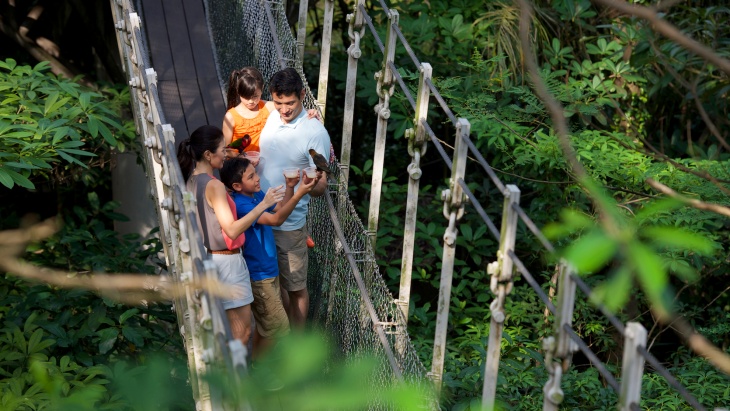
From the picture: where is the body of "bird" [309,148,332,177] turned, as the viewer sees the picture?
to the viewer's left

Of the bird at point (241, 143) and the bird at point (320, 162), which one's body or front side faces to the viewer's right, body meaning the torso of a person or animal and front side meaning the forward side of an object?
the bird at point (241, 143)

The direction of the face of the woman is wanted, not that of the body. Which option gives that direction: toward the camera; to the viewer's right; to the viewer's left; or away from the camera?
to the viewer's right

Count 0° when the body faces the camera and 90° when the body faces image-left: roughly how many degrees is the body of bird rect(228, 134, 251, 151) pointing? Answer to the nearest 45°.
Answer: approximately 270°

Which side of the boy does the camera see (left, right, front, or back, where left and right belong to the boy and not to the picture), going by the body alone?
right

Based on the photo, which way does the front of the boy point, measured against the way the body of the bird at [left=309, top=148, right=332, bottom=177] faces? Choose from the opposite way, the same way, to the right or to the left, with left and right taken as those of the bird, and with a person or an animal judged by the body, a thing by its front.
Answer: the opposite way

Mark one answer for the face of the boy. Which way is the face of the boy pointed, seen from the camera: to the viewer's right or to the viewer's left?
to the viewer's right
